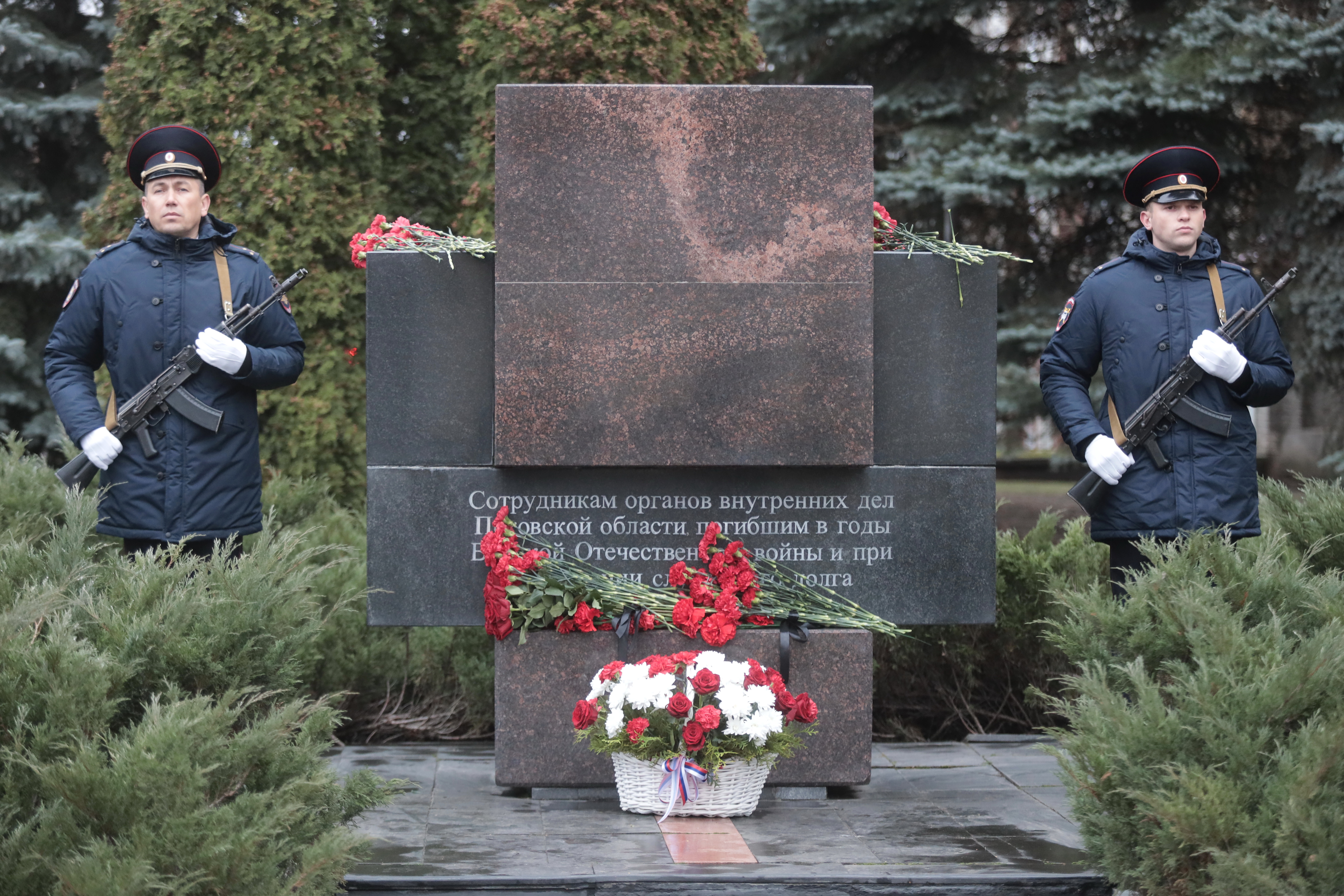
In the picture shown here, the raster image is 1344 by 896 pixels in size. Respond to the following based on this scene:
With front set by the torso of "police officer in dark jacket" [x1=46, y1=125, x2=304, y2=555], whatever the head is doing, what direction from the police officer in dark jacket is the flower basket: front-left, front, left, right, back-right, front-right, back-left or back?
front-left

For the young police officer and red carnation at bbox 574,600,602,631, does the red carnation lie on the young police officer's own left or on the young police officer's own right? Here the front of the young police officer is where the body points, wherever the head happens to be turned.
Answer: on the young police officer's own right

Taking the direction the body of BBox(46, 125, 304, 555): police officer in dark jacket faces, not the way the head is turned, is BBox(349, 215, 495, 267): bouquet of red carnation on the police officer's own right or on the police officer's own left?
on the police officer's own left

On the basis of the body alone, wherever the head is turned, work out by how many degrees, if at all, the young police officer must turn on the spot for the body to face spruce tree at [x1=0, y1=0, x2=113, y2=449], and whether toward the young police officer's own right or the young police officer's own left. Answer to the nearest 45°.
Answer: approximately 135° to the young police officer's own right

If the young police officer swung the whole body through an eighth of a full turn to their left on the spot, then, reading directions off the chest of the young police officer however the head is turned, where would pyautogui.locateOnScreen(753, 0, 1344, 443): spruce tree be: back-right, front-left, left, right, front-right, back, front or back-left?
back-left

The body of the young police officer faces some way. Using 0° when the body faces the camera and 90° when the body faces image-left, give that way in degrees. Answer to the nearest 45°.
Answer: approximately 0°

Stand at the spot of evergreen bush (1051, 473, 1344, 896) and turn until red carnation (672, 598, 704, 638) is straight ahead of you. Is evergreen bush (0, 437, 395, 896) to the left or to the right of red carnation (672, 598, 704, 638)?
left

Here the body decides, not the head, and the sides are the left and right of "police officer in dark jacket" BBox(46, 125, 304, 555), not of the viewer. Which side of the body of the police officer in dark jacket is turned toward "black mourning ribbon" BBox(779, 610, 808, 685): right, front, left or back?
left

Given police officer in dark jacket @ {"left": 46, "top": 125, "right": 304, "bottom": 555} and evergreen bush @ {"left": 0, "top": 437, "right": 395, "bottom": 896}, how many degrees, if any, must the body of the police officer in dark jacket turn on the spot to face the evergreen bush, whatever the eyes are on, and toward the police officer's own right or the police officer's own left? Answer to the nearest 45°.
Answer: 0° — they already face it

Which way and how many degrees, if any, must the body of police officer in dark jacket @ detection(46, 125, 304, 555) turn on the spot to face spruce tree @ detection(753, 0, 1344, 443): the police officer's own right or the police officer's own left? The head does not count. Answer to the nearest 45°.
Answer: approximately 135° to the police officer's own left

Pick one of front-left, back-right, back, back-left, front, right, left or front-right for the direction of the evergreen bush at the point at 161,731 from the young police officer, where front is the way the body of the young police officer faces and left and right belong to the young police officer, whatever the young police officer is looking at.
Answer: front-right

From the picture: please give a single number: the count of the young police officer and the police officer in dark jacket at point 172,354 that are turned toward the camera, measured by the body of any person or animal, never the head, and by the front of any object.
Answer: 2

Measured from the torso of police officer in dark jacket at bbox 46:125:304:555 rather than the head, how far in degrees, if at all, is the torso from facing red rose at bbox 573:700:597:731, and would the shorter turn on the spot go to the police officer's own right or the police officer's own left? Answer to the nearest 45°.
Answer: approximately 45° to the police officer's own left
